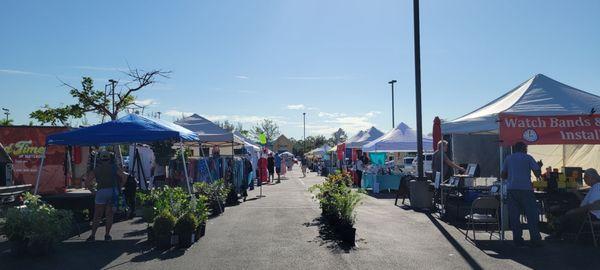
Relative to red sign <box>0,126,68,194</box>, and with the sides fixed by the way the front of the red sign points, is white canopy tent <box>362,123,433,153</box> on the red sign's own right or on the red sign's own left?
on the red sign's own left

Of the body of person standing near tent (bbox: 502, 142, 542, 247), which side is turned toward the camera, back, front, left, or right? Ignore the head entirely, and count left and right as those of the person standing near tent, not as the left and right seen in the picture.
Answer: back

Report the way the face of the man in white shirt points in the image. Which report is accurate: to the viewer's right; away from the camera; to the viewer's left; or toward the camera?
to the viewer's left

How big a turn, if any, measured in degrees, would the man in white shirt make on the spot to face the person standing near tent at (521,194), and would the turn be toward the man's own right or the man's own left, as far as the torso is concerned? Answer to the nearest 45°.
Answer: approximately 45° to the man's own left

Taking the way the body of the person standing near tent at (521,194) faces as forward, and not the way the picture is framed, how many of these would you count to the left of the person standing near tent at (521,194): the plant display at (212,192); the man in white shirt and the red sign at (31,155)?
2

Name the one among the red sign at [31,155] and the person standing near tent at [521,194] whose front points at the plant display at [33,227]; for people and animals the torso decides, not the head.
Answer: the red sign

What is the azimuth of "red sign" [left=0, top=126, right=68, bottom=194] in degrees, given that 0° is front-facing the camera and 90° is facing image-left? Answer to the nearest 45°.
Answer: approximately 0°

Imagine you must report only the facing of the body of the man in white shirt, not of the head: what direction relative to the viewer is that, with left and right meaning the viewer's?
facing to the left of the viewer

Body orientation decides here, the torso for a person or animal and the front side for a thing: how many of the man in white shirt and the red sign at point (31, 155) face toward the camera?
1

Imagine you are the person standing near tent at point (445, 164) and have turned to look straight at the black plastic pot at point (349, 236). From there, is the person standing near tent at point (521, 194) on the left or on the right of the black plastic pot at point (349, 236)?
left

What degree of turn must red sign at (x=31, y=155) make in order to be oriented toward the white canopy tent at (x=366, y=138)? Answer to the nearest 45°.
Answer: approximately 90° to its left

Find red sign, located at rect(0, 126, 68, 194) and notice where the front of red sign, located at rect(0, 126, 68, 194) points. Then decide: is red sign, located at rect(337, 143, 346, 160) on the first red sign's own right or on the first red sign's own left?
on the first red sign's own left

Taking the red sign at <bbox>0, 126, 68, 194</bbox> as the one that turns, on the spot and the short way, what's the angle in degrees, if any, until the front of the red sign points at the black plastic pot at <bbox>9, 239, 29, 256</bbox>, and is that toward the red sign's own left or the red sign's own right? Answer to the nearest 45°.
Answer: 0° — it already faces it
